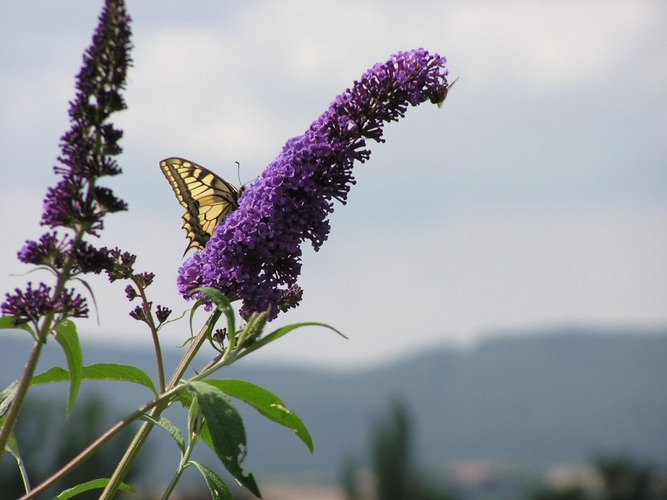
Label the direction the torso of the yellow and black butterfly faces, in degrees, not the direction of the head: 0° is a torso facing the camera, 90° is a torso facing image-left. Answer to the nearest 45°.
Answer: approximately 270°
